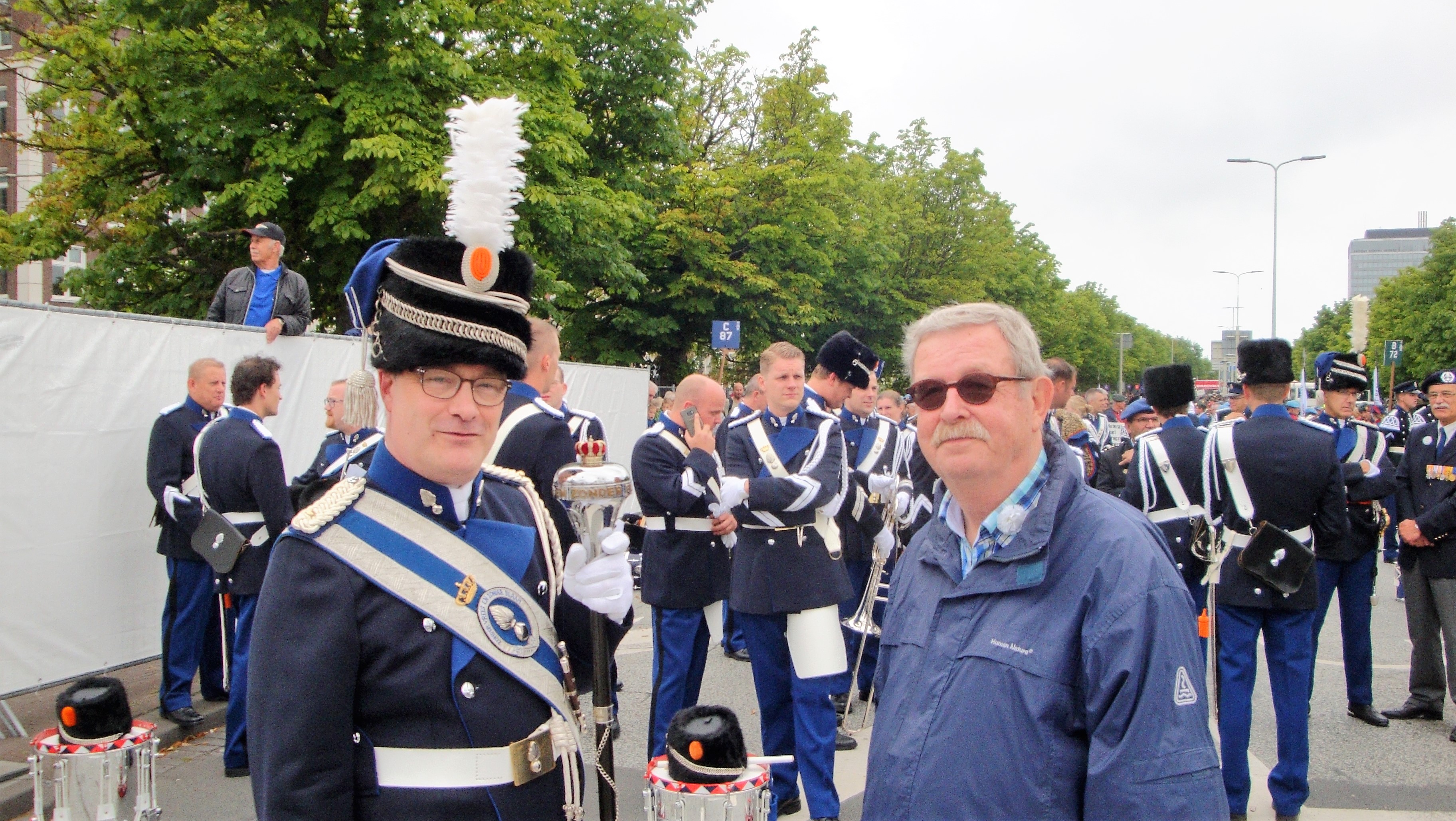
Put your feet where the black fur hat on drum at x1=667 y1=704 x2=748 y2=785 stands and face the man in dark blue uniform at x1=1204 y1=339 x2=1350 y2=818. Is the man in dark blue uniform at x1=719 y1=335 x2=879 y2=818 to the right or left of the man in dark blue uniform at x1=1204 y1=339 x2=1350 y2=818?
left

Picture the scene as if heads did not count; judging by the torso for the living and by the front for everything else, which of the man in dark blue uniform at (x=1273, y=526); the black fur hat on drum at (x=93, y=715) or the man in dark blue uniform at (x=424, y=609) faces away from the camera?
the man in dark blue uniform at (x=1273, y=526)

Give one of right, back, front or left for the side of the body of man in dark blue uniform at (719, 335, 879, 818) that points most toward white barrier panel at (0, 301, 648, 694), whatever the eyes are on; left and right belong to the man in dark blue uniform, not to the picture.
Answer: right

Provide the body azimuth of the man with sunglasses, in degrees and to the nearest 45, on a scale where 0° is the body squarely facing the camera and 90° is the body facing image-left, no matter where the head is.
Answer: approximately 45°

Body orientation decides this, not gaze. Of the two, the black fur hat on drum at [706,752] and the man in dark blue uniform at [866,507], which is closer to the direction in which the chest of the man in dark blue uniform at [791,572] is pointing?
the black fur hat on drum

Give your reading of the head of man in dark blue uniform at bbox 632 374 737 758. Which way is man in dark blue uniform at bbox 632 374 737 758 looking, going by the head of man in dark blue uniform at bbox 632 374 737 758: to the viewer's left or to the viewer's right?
to the viewer's right

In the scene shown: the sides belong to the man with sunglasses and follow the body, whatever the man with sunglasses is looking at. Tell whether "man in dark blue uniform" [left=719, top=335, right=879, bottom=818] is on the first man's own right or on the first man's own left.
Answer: on the first man's own right

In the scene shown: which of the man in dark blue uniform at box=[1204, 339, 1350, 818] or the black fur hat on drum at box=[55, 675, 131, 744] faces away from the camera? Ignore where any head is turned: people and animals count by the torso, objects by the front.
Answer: the man in dark blue uniform
